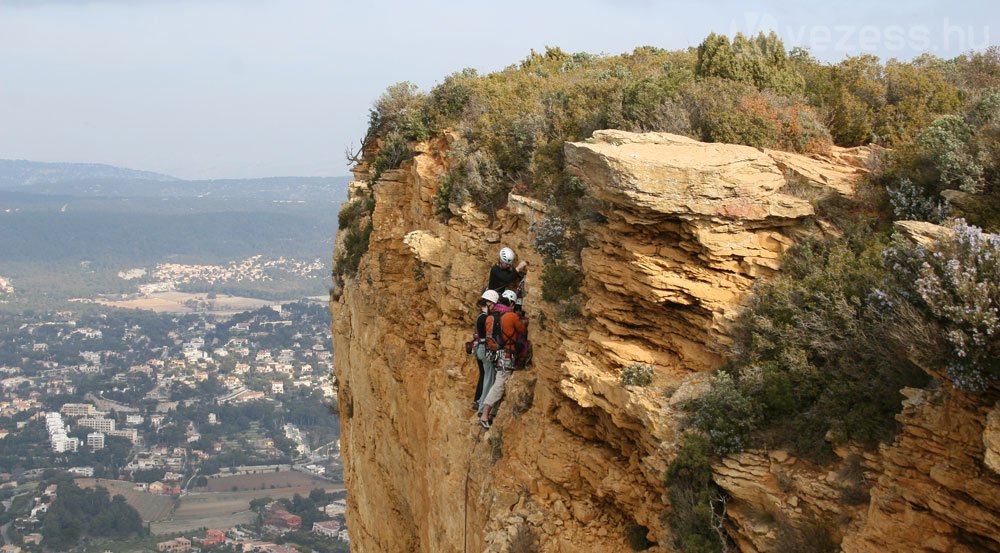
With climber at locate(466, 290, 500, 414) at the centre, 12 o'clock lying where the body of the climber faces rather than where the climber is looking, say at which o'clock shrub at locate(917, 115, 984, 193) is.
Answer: The shrub is roughly at 1 o'clock from the climber.

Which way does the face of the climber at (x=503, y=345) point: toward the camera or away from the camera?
away from the camera

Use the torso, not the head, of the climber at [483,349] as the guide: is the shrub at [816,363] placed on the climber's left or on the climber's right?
on the climber's right

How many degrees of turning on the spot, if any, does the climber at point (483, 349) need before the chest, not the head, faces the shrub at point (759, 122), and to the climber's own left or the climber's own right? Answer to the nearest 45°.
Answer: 0° — they already face it

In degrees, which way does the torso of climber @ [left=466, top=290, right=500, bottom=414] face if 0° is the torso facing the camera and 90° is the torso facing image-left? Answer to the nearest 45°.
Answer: approximately 270°

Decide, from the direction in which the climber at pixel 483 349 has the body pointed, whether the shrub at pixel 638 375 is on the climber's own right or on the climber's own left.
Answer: on the climber's own right

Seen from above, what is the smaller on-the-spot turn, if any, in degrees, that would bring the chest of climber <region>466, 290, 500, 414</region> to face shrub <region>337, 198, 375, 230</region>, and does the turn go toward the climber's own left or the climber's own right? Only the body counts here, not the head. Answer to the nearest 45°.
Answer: approximately 90° to the climber's own left
